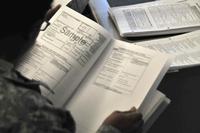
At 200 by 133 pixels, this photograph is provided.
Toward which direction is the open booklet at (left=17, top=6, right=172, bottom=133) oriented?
toward the camera

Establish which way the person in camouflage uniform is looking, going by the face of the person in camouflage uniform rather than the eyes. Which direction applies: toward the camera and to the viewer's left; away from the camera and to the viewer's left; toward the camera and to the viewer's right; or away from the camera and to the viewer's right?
away from the camera and to the viewer's right

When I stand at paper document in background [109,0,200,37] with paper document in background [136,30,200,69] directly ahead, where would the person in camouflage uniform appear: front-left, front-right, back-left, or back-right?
front-right
